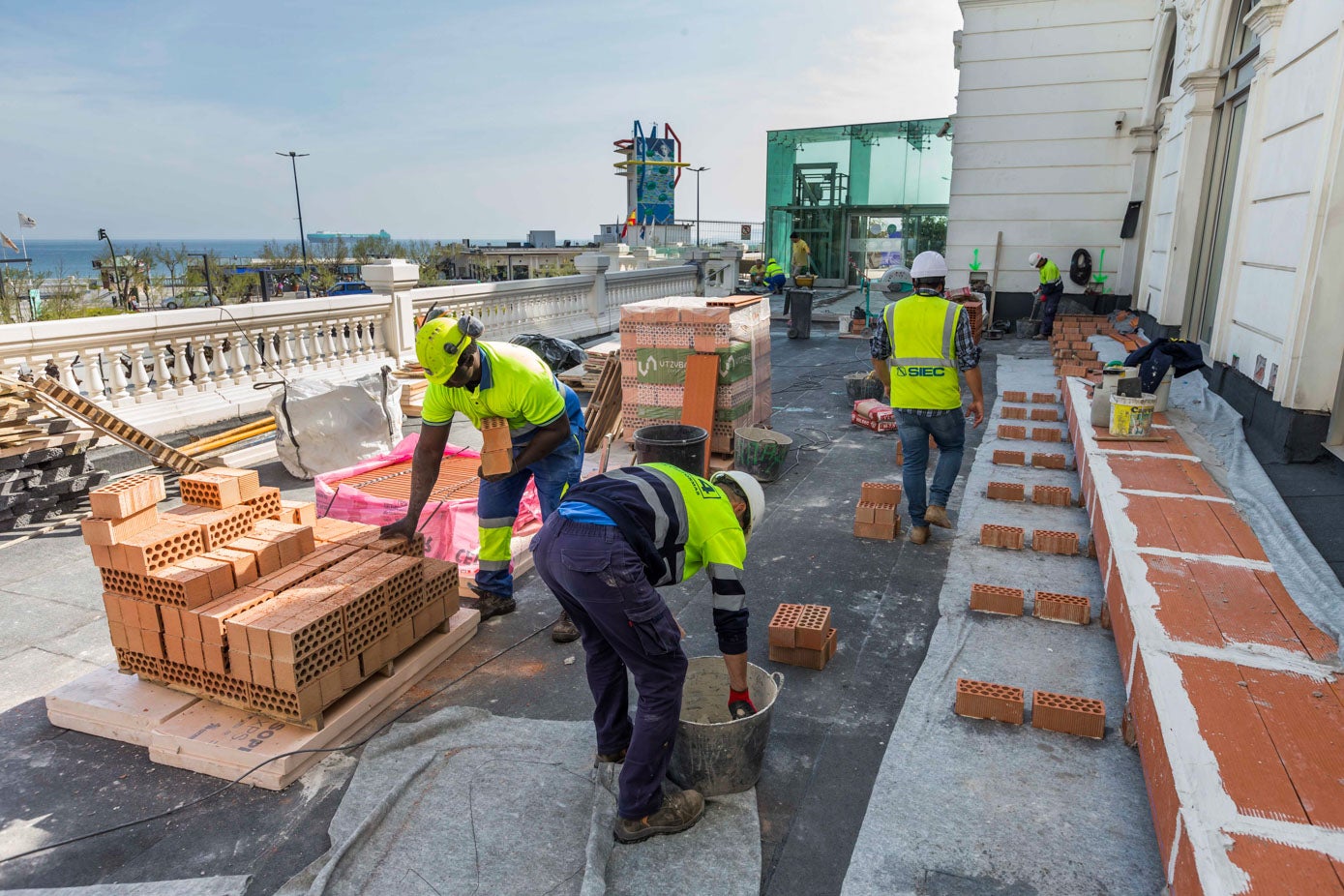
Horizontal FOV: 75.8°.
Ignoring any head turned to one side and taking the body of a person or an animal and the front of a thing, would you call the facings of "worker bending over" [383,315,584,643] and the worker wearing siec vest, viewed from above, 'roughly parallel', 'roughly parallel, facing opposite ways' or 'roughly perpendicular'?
roughly parallel, facing opposite ways

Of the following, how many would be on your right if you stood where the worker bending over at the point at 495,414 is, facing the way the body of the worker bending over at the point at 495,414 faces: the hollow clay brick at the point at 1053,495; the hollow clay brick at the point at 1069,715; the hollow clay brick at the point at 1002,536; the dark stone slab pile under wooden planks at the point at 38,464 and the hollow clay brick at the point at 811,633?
1

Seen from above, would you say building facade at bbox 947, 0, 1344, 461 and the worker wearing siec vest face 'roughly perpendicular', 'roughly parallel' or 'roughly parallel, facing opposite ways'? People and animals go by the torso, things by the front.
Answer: roughly perpendicular

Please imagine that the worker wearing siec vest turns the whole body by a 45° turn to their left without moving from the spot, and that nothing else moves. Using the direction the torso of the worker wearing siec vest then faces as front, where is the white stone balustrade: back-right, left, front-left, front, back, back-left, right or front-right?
front-left

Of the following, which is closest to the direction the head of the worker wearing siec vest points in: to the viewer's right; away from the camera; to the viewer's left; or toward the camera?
away from the camera

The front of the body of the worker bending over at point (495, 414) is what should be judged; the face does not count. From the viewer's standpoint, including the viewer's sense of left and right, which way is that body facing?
facing the viewer and to the left of the viewer

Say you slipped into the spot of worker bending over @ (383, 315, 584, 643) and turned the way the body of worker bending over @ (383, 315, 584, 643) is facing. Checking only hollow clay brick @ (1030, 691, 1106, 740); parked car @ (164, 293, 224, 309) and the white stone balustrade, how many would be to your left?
1

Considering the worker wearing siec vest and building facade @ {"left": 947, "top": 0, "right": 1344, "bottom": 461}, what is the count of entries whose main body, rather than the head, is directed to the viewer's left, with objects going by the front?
1

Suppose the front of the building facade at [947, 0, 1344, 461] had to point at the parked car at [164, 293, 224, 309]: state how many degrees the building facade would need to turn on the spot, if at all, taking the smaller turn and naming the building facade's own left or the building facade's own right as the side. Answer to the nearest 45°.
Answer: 0° — it already faces it

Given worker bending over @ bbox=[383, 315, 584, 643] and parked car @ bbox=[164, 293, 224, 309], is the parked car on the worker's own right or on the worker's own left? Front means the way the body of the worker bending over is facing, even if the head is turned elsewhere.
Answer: on the worker's own right

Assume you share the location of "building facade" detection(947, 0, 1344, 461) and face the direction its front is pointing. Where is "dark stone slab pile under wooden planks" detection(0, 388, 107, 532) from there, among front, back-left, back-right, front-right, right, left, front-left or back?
front-left

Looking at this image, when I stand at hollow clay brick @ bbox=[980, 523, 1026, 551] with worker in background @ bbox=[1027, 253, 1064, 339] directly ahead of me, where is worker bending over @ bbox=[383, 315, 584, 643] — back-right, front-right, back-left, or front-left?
back-left

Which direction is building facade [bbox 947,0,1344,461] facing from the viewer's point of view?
to the viewer's left

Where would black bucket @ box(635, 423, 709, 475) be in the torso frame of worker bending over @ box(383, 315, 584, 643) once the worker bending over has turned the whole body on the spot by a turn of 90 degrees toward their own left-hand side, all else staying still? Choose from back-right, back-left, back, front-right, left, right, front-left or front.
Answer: left

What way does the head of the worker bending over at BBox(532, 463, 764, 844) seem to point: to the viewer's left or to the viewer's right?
to the viewer's right

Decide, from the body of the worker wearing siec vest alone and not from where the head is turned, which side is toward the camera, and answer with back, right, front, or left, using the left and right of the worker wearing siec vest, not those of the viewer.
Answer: back

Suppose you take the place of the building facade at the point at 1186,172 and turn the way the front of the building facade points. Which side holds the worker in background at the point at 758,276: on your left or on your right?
on your right
